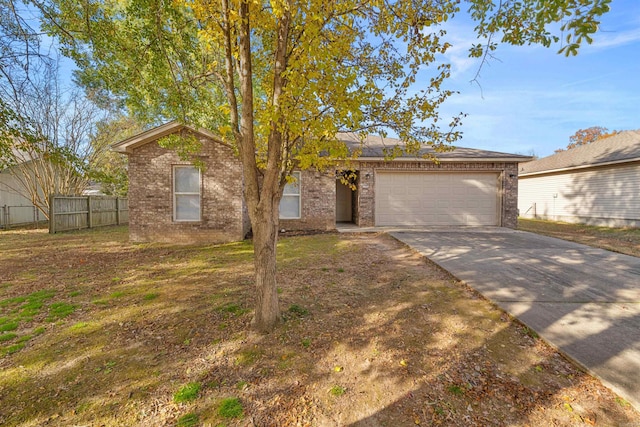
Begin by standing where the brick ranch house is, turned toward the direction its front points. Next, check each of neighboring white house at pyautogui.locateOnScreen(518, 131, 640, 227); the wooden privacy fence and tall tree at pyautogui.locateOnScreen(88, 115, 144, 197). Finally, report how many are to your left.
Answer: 1

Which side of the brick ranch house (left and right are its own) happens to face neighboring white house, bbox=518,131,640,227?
left

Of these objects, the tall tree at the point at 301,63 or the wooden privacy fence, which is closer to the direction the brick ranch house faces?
the tall tree

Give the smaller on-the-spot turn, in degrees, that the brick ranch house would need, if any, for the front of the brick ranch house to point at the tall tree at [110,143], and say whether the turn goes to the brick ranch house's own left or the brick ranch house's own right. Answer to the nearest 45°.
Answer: approximately 135° to the brick ranch house's own right

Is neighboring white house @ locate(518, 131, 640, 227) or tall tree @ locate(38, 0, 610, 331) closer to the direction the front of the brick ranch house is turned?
the tall tree

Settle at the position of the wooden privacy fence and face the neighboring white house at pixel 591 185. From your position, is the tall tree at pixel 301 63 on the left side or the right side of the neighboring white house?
right

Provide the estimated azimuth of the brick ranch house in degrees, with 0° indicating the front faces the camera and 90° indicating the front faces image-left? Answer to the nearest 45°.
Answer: approximately 0°

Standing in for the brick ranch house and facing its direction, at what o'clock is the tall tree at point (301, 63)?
The tall tree is roughly at 12 o'clock from the brick ranch house.

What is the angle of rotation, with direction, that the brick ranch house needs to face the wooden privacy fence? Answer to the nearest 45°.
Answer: approximately 90° to its right
